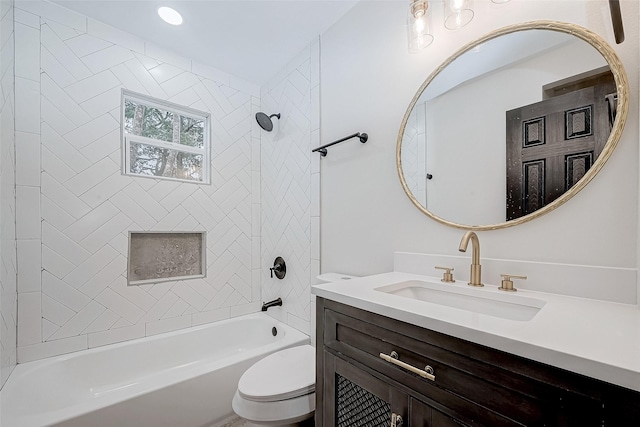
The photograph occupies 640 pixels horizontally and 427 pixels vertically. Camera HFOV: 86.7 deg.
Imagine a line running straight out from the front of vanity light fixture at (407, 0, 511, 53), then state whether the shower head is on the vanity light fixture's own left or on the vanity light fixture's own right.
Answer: on the vanity light fixture's own right

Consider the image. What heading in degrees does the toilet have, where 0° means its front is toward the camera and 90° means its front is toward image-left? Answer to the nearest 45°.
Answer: approximately 45°

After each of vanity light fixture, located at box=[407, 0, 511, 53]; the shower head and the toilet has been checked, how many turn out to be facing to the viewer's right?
0

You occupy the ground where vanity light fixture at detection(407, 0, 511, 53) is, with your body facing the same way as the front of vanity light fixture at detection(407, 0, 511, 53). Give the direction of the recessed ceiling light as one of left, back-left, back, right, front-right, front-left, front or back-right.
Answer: front-right

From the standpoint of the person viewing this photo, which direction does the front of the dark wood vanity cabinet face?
facing the viewer and to the left of the viewer

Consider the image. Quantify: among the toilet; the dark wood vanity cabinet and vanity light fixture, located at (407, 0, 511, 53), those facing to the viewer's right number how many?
0

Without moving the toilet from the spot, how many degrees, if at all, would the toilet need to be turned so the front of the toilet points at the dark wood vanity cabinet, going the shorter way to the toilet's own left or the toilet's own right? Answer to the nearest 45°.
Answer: approximately 90° to the toilet's own left

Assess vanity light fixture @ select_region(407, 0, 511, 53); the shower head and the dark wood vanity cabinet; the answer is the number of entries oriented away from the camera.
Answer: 0
